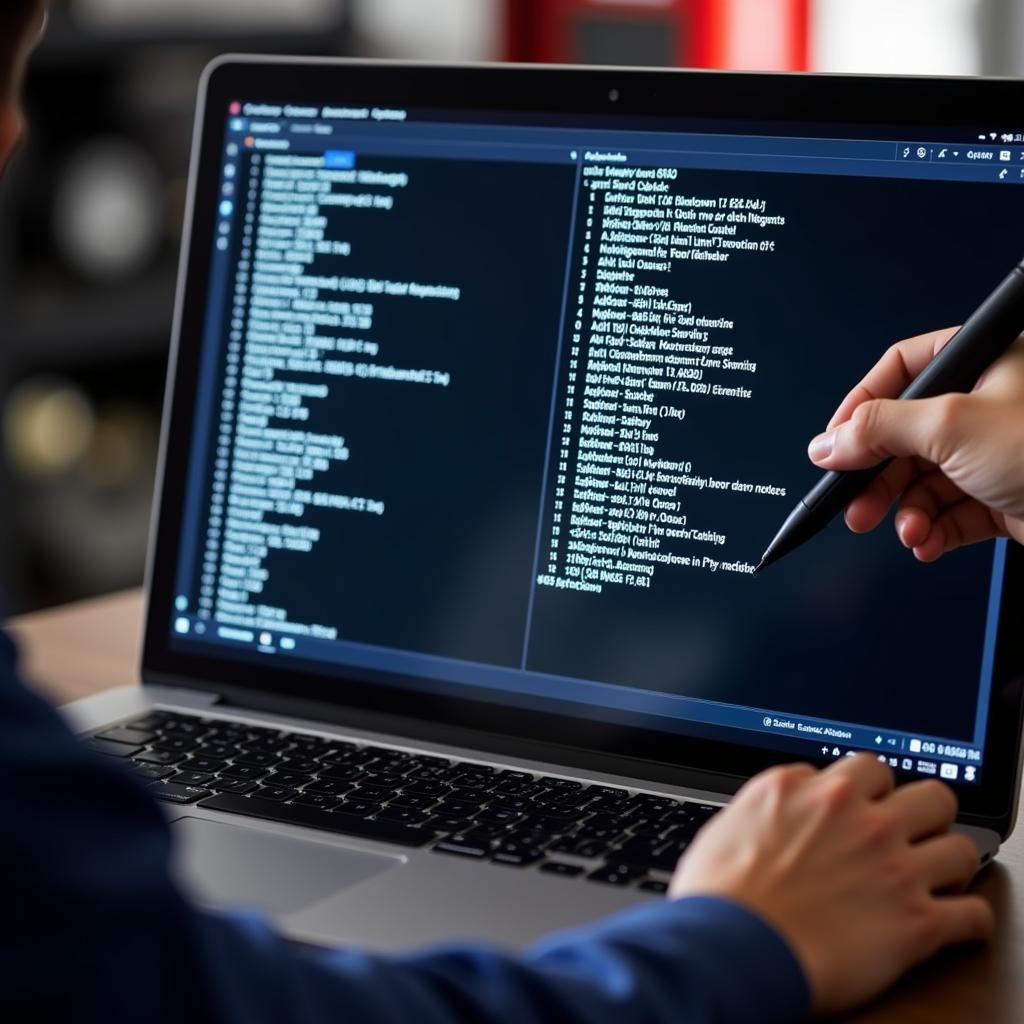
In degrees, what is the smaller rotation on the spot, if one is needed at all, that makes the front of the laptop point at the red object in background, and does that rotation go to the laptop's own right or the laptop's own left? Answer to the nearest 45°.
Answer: approximately 135° to the laptop's own right

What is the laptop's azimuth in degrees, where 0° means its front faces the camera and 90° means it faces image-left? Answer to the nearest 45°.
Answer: approximately 45°
